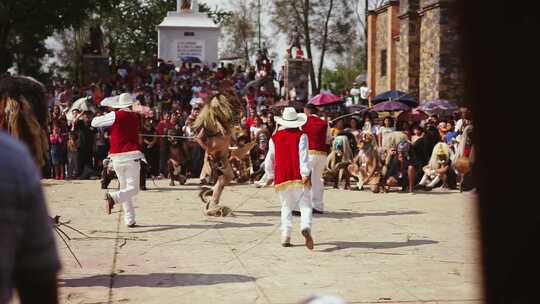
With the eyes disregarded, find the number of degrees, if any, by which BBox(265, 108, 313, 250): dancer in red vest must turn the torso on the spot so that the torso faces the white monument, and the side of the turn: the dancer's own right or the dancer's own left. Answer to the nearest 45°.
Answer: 0° — they already face it

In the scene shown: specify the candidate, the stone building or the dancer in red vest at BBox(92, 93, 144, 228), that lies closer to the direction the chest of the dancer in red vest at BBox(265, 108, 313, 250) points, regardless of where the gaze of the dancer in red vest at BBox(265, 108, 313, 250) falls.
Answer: the stone building

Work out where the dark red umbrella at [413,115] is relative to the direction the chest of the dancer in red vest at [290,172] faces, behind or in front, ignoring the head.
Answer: in front

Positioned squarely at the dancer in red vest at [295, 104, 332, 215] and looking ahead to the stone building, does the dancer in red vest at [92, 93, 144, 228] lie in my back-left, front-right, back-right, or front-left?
back-left

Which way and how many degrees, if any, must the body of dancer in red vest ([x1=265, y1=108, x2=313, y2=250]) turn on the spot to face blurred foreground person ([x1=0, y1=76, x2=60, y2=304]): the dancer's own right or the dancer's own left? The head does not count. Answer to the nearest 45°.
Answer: approximately 180°

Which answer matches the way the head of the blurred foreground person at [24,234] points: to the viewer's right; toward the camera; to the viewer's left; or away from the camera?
away from the camera

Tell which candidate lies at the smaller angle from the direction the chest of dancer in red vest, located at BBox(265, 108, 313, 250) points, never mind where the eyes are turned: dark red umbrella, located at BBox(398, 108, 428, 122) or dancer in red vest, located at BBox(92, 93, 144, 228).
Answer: the dark red umbrella

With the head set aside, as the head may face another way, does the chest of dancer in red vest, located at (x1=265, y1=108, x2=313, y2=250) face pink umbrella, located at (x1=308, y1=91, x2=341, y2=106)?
yes

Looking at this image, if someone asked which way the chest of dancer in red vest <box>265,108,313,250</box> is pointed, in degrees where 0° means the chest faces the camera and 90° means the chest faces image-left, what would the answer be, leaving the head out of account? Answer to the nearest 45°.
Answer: approximately 180°

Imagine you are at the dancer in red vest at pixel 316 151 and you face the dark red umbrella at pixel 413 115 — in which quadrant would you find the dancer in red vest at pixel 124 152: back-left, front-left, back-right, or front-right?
back-left
